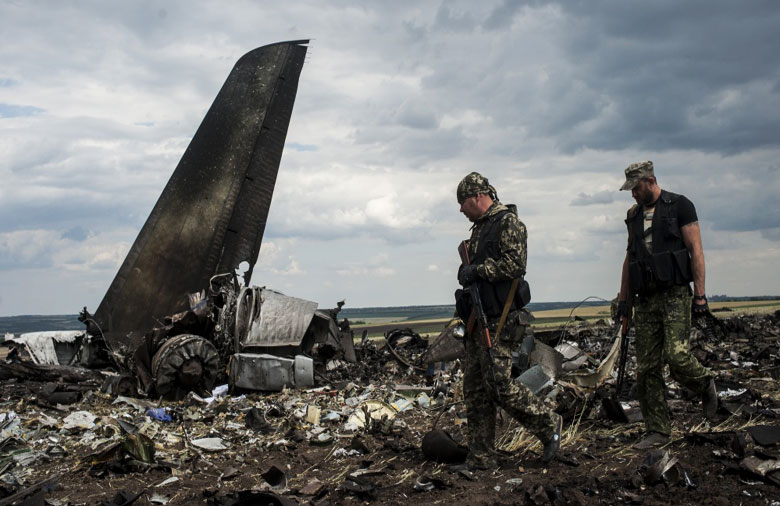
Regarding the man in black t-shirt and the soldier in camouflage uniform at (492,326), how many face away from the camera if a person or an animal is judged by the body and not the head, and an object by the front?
0

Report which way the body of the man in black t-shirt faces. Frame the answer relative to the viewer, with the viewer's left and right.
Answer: facing the viewer and to the left of the viewer

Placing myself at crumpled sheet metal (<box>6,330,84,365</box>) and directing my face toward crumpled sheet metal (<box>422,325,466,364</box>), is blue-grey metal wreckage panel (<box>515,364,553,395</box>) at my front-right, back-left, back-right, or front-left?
front-right

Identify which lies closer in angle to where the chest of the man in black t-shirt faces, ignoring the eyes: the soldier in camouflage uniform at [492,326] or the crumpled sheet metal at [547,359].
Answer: the soldier in camouflage uniform

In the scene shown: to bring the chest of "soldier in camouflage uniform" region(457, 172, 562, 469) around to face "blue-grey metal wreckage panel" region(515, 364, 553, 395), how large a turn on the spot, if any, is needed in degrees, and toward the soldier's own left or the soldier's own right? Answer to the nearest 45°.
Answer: approximately 90° to the soldier's own right

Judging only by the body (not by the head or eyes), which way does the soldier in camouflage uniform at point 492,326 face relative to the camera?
to the viewer's left

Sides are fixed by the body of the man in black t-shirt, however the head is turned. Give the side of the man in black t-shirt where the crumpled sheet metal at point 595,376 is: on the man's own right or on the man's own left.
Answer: on the man's own right

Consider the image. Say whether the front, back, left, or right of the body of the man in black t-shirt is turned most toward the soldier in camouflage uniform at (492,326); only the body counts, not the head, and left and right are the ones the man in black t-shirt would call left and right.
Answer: front

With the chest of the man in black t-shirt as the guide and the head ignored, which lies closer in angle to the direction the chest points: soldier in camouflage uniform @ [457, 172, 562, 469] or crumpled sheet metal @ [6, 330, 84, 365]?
the soldier in camouflage uniform

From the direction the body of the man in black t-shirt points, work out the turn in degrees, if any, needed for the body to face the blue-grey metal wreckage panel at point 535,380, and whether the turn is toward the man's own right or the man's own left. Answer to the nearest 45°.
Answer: approximately 90° to the man's own right
